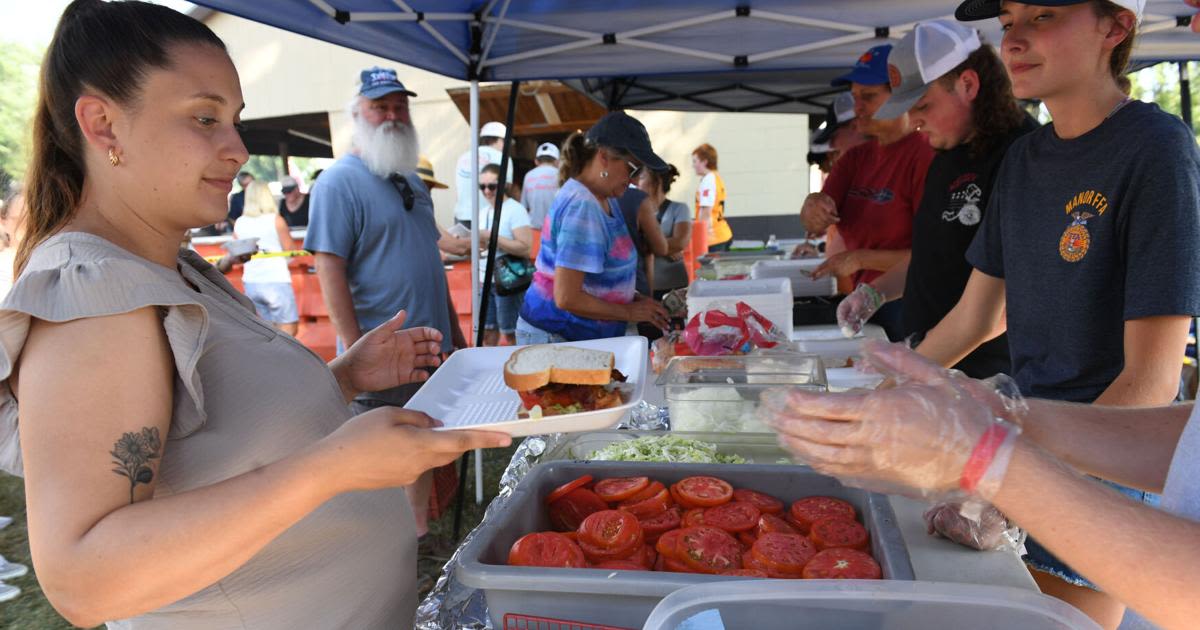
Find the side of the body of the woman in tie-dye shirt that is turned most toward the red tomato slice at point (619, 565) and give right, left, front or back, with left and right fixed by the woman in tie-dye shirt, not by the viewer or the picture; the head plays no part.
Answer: right

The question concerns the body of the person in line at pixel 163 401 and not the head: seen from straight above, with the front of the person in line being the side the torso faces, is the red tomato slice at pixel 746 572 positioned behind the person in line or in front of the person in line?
in front

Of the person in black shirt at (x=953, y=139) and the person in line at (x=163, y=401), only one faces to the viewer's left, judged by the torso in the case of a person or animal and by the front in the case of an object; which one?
the person in black shirt at (x=953, y=139)

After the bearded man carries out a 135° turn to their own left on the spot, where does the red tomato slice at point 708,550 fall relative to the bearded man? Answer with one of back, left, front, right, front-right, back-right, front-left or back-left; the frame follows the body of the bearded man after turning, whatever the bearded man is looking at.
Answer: back

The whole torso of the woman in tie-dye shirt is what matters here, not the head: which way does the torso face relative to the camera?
to the viewer's right

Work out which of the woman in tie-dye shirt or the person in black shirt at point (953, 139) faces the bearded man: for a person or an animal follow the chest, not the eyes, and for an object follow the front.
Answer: the person in black shirt

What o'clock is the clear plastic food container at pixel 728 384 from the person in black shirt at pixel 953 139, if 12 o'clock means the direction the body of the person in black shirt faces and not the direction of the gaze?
The clear plastic food container is roughly at 10 o'clock from the person in black shirt.

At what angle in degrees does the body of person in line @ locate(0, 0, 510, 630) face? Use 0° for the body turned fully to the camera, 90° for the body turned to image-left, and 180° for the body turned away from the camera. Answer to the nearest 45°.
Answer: approximately 270°

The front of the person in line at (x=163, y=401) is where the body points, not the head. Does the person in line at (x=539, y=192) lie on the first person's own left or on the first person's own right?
on the first person's own left

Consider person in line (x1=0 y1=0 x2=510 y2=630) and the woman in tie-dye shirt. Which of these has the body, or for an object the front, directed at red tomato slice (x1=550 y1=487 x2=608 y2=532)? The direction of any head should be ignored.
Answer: the person in line

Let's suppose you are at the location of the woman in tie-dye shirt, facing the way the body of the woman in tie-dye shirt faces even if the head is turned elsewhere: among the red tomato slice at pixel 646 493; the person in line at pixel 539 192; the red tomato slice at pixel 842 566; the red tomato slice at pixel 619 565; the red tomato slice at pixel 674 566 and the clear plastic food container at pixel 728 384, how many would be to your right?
5

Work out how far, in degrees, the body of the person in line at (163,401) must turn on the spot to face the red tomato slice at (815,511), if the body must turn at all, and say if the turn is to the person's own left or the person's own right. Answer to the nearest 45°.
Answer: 0° — they already face it

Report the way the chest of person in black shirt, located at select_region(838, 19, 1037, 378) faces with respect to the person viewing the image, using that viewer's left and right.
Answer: facing to the left of the viewer

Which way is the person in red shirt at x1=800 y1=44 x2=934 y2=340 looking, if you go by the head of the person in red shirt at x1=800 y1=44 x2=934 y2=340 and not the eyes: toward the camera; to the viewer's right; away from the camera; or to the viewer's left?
to the viewer's left

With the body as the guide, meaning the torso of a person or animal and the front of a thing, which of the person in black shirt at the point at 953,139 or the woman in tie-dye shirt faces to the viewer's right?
the woman in tie-dye shirt
